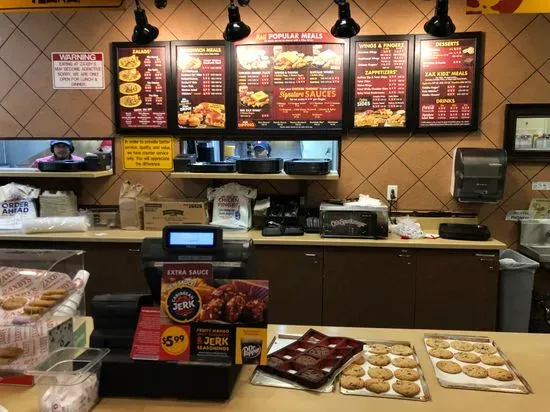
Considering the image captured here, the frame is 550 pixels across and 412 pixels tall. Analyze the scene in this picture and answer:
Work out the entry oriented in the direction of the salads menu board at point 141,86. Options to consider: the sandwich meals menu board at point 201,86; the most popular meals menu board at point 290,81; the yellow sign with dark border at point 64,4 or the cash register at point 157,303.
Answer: the cash register

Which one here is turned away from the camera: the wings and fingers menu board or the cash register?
the cash register

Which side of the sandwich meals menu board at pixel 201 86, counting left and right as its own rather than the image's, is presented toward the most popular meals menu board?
left

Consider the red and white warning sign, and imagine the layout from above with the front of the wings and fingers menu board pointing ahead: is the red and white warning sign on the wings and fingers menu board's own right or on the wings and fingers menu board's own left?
on the wings and fingers menu board's own right

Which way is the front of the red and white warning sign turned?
toward the camera

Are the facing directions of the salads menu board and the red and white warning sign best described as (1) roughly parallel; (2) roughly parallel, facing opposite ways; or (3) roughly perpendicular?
roughly parallel

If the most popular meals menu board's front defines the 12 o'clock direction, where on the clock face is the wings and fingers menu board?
The wings and fingers menu board is roughly at 9 o'clock from the most popular meals menu board.

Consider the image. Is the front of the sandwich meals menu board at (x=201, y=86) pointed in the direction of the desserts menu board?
no

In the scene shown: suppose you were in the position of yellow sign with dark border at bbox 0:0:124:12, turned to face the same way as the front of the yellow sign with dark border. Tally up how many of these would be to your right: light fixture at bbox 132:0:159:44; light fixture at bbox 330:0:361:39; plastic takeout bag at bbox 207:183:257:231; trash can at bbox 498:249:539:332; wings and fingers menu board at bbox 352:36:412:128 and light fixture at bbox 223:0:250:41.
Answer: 0

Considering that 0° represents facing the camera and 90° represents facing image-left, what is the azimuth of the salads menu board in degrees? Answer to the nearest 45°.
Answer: approximately 0°

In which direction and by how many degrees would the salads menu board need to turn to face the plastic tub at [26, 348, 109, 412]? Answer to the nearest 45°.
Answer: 0° — it already faces it

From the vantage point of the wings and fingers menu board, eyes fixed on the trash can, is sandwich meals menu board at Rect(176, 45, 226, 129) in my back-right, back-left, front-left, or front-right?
back-right

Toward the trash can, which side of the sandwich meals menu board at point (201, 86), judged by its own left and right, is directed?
left

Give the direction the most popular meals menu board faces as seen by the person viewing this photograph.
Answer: facing the viewer

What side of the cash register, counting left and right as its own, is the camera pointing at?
back

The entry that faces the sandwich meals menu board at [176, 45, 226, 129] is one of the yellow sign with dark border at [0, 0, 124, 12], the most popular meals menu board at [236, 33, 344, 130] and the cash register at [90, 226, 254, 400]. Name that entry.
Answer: the cash register

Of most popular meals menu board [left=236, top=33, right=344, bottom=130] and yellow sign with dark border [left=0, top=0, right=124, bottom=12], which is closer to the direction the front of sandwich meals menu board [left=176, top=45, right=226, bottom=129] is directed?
the yellow sign with dark border

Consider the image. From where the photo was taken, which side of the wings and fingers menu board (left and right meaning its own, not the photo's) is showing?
front
